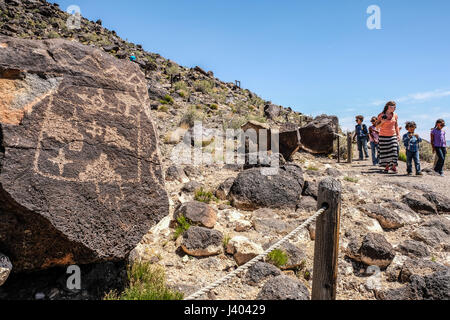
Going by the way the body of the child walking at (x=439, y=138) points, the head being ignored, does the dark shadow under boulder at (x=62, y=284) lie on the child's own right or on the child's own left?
on the child's own right

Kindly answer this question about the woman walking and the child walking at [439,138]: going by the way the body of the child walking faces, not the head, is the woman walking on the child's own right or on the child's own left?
on the child's own right

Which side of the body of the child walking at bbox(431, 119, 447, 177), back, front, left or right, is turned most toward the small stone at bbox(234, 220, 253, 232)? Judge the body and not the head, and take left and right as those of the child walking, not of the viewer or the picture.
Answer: right

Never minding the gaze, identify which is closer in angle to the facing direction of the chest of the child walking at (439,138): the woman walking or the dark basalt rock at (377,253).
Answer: the dark basalt rock

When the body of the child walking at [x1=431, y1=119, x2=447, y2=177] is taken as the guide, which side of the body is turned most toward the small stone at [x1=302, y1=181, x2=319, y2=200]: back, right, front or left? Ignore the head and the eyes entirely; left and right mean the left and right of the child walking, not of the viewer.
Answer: right

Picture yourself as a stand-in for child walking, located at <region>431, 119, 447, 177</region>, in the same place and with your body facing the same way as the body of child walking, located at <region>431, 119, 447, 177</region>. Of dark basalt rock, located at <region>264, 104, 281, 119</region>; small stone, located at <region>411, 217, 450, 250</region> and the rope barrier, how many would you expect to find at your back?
1

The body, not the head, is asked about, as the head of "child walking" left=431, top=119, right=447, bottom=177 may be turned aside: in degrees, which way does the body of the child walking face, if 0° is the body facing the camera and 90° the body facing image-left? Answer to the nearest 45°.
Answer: approximately 315°

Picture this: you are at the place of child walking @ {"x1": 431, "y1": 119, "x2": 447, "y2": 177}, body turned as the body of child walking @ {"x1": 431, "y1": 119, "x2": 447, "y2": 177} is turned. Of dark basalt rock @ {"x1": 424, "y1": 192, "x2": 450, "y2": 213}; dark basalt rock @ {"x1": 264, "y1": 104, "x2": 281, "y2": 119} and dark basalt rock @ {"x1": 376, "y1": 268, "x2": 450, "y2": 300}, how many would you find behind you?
1

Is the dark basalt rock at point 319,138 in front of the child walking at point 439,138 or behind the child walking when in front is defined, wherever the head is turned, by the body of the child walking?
behind

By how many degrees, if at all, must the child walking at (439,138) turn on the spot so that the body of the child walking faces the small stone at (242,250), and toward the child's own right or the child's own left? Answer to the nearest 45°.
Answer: approximately 45° to the child's own right

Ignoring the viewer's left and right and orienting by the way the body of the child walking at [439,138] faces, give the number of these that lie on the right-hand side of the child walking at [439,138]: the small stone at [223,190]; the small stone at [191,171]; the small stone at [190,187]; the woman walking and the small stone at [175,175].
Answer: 5
